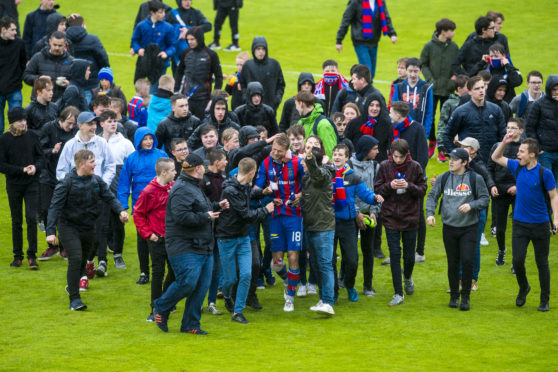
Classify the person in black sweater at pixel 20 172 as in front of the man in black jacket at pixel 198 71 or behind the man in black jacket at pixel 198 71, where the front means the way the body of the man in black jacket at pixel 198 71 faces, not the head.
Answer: in front

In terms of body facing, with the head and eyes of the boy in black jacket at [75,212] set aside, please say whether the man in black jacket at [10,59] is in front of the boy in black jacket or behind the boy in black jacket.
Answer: behind

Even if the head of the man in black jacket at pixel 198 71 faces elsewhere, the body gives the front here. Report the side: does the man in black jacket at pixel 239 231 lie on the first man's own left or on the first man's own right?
on the first man's own left

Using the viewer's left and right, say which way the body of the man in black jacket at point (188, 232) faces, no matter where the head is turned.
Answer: facing to the right of the viewer

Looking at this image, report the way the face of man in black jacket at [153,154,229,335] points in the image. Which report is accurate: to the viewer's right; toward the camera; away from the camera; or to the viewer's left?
to the viewer's right

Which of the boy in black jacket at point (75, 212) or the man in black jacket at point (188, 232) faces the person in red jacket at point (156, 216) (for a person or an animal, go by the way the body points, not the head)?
the boy in black jacket

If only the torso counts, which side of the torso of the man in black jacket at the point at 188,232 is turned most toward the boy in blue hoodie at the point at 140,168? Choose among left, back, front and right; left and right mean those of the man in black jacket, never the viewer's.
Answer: left

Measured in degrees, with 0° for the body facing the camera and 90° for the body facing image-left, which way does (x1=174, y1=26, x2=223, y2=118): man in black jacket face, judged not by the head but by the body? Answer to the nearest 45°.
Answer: approximately 45°
